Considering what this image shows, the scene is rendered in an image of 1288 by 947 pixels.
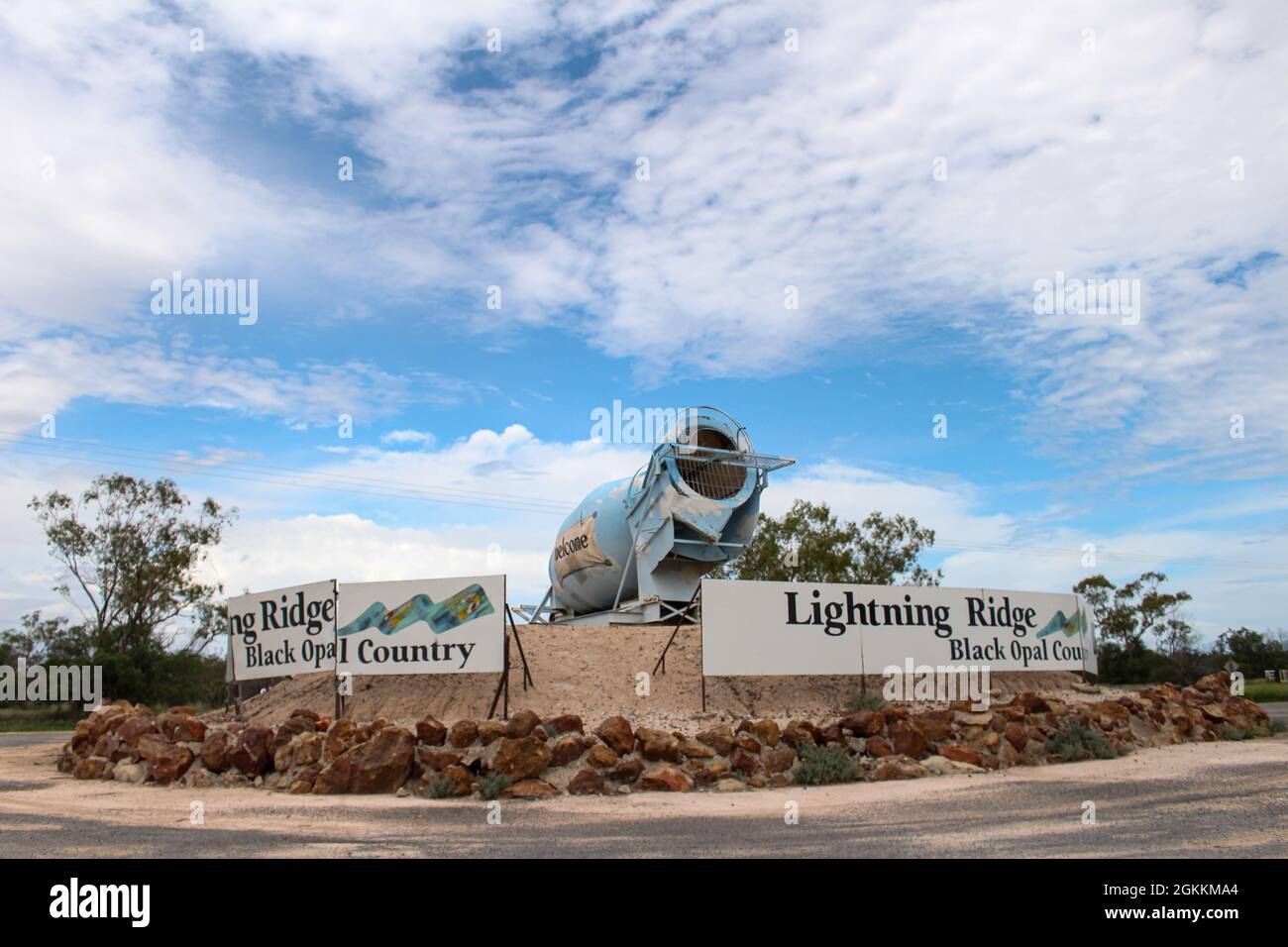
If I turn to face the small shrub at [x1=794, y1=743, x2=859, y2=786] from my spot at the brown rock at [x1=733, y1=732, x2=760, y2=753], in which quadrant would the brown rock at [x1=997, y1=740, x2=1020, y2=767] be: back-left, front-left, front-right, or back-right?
front-left

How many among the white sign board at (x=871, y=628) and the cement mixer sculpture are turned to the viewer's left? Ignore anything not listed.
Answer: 0

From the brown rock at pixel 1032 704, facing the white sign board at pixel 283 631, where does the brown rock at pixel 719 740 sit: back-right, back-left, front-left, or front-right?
front-left

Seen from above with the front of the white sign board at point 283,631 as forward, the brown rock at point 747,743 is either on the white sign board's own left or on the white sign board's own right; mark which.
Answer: on the white sign board's own left

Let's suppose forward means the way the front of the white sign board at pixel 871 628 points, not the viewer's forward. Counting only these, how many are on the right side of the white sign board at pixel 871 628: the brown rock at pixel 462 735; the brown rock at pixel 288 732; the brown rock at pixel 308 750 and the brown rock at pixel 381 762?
4

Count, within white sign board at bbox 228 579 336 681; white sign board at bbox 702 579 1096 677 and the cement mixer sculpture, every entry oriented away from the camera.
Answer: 0

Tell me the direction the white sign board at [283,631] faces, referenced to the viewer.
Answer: facing the viewer and to the left of the viewer

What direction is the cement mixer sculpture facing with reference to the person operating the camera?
facing the viewer and to the right of the viewer

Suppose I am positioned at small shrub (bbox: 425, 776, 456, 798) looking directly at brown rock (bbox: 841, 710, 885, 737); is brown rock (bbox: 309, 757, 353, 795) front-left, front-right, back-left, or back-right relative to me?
back-left

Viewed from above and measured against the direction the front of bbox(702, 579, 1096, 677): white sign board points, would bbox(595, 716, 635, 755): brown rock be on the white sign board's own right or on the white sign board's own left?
on the white sign board's own right

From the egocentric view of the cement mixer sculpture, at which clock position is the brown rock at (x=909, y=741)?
The brown rock is roughly at 1 o'clock from the cement mixer sculpture.

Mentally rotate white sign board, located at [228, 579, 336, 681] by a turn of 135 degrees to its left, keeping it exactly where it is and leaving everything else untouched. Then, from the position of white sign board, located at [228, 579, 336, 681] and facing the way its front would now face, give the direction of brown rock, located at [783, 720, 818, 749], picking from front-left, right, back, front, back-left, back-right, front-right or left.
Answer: front-right

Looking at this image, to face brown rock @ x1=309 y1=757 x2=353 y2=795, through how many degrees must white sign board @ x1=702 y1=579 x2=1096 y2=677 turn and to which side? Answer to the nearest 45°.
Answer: approximately 90° to its right

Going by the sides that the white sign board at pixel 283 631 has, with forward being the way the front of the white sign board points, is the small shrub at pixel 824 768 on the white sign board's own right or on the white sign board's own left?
on the white sign board's own left
